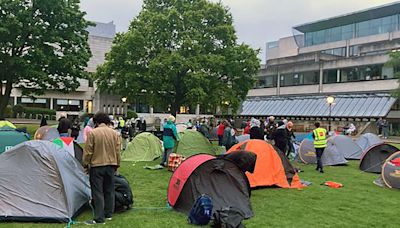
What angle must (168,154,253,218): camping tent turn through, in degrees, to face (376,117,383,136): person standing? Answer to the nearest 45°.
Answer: approximately 90° to its left

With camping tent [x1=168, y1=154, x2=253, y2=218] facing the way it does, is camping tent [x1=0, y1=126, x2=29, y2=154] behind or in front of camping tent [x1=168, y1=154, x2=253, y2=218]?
behind

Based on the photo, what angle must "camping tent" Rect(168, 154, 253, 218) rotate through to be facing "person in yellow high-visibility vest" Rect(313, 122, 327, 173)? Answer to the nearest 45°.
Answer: approximately 90° to its left

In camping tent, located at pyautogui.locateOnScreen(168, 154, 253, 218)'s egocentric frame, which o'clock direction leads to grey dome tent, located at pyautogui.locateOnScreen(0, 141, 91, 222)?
The grey dome tent is roughly at 4 o'clock from the camping tent.

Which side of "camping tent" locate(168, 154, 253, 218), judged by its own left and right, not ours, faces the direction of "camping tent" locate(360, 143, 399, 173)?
left

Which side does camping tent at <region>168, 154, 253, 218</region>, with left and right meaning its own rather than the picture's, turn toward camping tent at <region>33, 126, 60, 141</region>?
back

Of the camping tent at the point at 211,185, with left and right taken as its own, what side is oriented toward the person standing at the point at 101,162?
right

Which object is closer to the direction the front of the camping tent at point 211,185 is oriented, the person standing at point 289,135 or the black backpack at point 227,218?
the black backpack

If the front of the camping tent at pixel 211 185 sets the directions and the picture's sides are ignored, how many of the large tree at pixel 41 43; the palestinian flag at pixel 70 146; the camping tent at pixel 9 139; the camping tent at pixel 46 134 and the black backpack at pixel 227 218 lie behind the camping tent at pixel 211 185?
4

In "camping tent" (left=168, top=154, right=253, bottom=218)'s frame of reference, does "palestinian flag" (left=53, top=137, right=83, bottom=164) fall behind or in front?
behind

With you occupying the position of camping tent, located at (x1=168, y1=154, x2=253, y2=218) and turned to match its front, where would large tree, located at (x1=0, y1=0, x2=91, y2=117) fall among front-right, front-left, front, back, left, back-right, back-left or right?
back

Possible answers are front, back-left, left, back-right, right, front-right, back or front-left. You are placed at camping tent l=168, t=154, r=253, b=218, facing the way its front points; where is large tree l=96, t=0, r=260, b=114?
back-left
